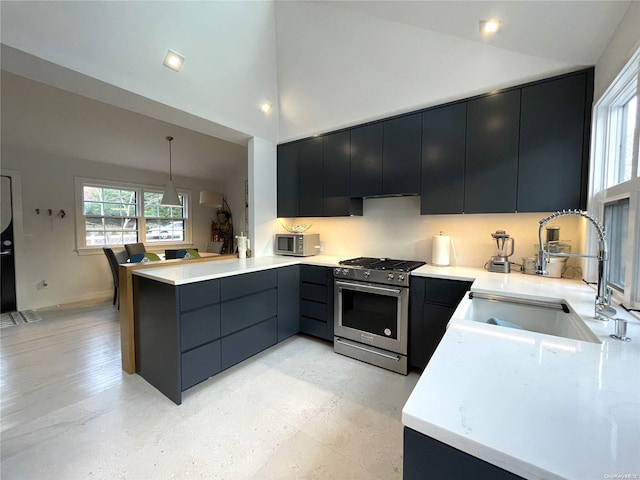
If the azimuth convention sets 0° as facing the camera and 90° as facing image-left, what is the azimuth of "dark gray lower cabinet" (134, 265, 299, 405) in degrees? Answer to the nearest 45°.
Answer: approximately 315°

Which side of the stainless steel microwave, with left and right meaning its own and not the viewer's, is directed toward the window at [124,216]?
right

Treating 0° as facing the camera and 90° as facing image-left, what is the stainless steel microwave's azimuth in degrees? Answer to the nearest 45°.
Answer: approximately 45°

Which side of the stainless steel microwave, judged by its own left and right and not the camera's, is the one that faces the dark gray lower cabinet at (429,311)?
left

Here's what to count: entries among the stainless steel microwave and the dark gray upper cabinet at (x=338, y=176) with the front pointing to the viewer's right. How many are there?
0

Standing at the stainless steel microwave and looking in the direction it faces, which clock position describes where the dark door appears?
The dark door is roughly at 2 o'clock from the stainless steel microwave.

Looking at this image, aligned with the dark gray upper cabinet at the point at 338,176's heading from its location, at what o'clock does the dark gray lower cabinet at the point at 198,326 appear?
The dark gray lower cabinet is roughly at 12 o'clock from the dark gray upper cabinet.

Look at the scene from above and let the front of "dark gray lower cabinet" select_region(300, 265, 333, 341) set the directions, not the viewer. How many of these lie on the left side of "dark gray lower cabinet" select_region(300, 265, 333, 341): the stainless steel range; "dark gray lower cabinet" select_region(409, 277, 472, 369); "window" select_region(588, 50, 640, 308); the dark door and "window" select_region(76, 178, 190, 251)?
3

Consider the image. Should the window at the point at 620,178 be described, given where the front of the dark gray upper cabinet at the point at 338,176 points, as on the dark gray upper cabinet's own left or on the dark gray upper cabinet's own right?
on the dark gray upper cabinet's own left

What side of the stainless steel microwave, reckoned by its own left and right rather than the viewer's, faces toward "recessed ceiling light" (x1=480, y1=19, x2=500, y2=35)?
left

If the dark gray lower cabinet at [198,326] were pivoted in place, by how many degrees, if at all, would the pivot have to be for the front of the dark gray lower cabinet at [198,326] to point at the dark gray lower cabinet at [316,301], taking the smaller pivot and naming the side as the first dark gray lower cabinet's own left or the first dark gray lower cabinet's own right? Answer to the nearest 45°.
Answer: approximately 45° to the first dark gray lower cabinet's own left

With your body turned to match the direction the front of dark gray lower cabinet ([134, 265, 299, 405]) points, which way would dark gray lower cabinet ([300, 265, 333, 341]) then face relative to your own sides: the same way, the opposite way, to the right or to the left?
to the right
